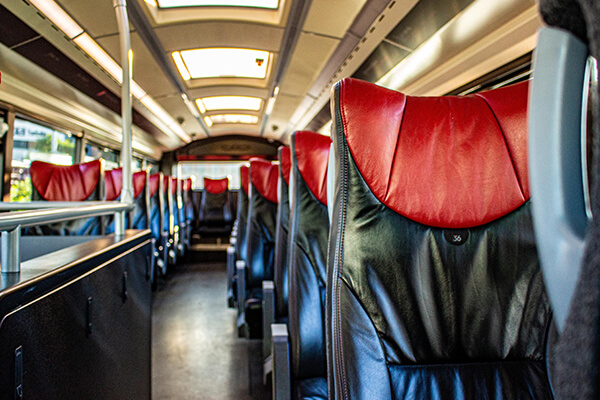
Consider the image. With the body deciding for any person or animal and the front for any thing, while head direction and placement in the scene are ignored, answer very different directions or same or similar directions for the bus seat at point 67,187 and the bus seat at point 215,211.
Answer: same or similar directions
